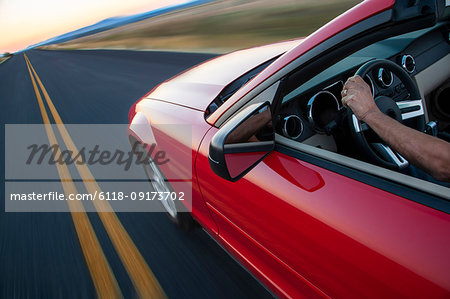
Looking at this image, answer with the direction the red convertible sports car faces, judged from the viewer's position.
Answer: facing away from the viewer and to the left of the viewer
